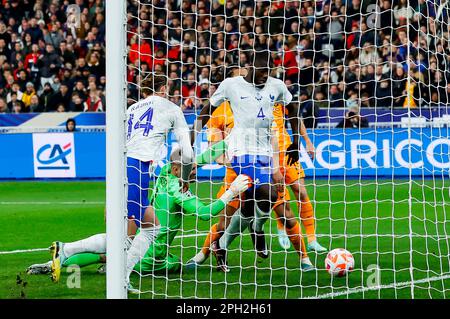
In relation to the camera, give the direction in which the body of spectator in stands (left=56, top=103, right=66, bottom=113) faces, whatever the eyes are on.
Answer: toward the camera

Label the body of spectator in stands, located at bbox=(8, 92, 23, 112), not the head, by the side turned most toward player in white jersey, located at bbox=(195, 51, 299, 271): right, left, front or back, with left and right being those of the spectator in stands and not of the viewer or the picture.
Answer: front

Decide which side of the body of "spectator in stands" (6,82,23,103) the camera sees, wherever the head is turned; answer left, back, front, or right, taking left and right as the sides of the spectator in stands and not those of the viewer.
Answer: front

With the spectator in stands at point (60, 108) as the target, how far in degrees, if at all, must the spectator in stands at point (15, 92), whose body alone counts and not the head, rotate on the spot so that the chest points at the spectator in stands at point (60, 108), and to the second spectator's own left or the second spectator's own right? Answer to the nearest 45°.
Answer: approximately 45° to the second spectator's own left

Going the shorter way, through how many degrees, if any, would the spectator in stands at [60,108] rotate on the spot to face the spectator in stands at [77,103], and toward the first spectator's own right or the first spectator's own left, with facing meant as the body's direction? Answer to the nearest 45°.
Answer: approximately 90° to the first spectator's own left
